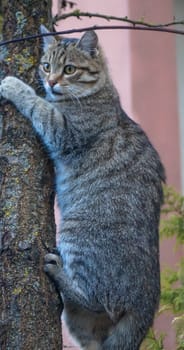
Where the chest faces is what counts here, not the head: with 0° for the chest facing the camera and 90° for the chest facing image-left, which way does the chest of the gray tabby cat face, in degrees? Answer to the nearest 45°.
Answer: approximately 90°
